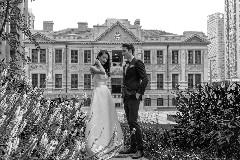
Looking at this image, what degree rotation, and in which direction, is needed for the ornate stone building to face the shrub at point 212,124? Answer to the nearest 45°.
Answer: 0° — it already faces it

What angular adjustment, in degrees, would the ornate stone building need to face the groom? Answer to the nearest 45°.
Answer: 0° — it already faces them

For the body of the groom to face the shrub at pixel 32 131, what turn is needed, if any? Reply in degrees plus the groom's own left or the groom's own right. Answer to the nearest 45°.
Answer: approximately 45° to the groom's own left

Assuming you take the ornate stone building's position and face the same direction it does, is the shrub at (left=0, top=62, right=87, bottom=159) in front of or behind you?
in front

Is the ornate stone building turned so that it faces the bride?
yes

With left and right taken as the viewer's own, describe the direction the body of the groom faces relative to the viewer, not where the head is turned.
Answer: facing the viewer and to the left of the viewer

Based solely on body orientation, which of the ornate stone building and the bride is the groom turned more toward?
the bride

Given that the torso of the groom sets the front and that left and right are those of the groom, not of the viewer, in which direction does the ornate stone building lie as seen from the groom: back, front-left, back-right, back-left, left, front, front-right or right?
back-right

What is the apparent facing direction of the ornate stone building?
toward the camera

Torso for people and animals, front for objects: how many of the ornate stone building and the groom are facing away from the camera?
0

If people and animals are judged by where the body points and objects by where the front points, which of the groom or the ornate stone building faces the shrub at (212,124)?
the ornate stone building
